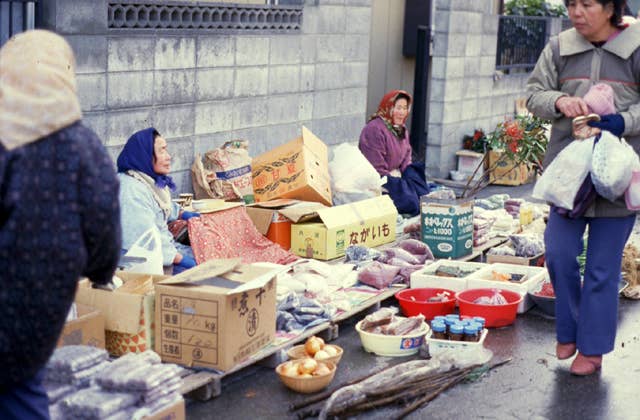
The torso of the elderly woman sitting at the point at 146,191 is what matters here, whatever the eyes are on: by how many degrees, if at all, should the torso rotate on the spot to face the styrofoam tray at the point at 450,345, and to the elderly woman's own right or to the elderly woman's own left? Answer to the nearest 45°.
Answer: approximately 45° to the elderly woman's own right

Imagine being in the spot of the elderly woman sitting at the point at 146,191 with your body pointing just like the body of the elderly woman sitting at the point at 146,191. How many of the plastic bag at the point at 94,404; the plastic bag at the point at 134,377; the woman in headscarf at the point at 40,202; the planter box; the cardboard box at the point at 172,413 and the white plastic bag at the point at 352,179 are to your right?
4

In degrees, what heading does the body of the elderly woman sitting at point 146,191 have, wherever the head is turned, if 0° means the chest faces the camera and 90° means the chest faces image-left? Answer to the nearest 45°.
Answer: approximately 270°

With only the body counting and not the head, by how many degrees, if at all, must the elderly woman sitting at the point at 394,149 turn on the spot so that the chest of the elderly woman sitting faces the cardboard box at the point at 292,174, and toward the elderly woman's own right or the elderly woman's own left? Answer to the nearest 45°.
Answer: approximately 90° to the elderly woman's own right

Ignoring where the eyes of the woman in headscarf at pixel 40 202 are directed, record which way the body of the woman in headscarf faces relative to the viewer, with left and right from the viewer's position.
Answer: facing away from the viewer and to the right of the viewer

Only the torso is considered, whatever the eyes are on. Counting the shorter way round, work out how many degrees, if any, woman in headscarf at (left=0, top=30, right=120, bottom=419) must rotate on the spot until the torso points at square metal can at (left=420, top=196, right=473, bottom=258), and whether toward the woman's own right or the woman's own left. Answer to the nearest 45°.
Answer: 0° — they already face it

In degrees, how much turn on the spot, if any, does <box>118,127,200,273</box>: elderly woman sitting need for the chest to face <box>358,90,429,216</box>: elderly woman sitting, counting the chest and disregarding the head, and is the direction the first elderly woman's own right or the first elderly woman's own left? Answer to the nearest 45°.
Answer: approximately 45° to the first elderly woman's own left

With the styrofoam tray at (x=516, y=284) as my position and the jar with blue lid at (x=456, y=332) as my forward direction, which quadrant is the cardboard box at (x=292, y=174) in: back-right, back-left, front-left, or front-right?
back-right

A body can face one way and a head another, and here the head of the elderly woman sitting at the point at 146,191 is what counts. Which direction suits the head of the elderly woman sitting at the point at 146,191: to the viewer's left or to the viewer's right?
to the viewer's right

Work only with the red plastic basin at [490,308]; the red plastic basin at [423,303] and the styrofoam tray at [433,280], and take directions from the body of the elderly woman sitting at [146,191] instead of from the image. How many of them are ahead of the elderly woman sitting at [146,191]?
3
